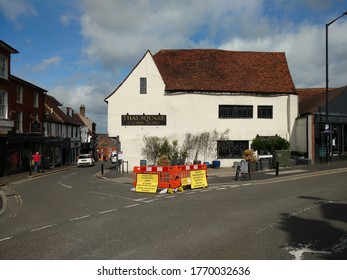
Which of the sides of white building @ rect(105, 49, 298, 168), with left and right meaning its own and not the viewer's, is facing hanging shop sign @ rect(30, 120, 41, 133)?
right

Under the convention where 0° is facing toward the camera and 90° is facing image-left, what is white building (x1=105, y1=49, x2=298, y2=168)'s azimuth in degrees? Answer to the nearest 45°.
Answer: approximately 0°

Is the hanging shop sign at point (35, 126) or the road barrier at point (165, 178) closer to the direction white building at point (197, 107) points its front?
the road barrier

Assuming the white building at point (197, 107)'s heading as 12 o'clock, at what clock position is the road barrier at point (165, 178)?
The road barrier is roughly at 12 o'clock from the white building.
